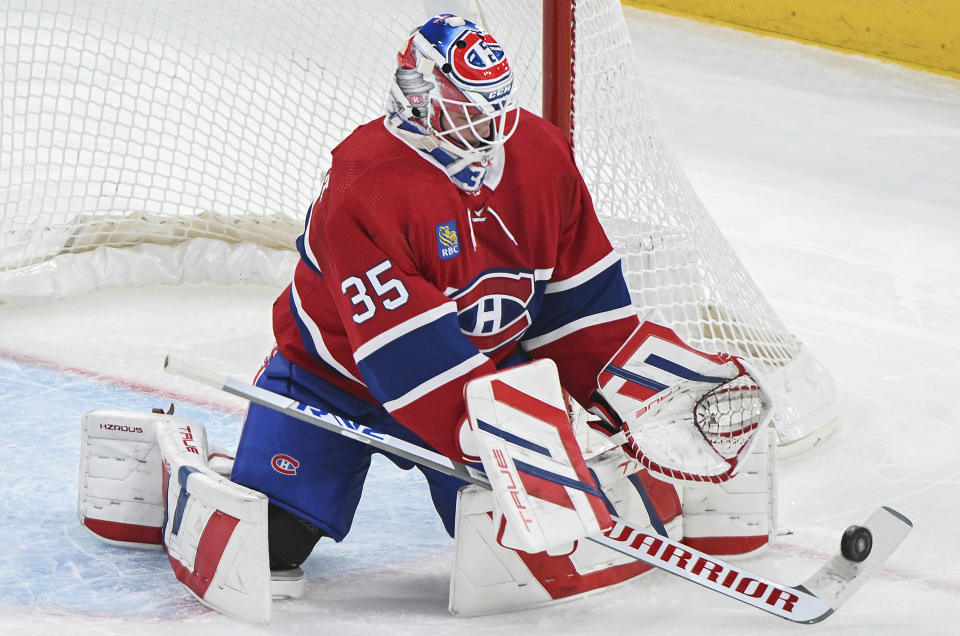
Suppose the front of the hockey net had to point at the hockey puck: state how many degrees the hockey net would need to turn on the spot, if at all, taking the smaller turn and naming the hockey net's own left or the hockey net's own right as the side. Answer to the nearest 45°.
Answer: approximately 90° to the hockey net's own left

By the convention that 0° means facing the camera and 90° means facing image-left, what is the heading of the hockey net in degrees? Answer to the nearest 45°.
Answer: approximately 45°
